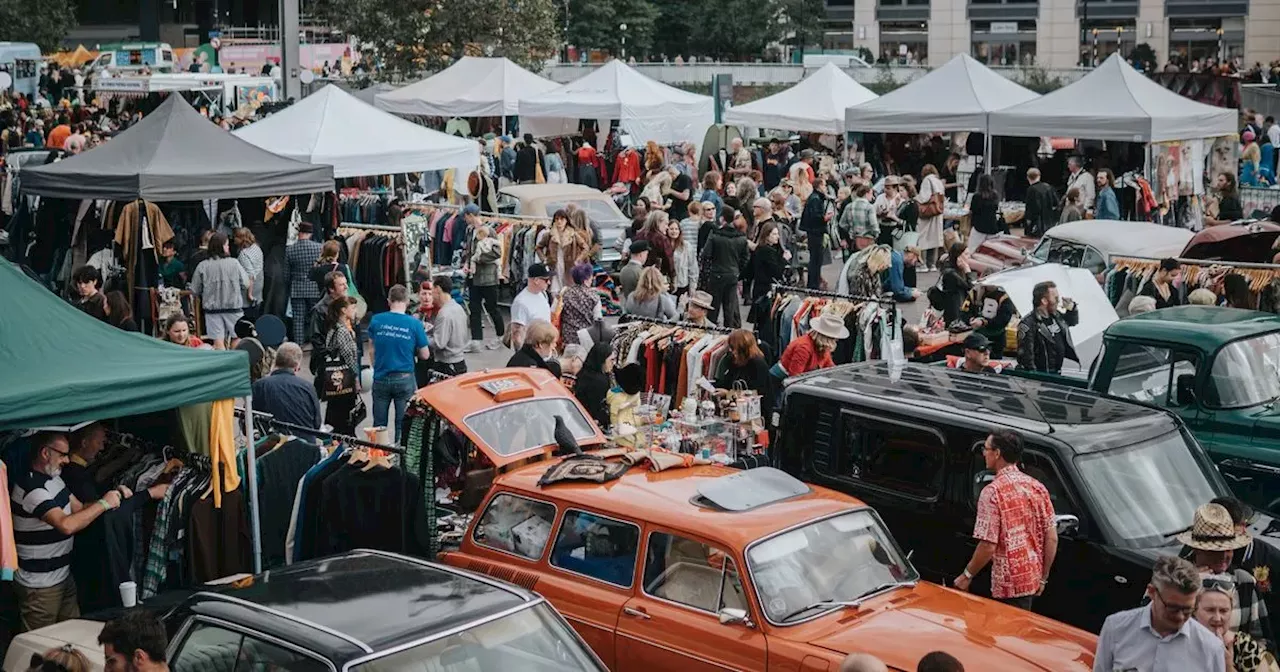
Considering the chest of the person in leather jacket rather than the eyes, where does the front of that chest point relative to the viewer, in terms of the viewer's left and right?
facing the viewer and to the right of the viewer

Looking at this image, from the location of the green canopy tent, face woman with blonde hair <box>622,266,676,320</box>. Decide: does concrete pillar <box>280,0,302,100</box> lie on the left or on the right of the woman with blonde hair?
left

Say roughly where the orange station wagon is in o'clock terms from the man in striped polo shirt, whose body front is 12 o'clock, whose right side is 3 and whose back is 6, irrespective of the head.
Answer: The orange station wagon is roughly at 1 o'clock from the man in striped polo shirt.

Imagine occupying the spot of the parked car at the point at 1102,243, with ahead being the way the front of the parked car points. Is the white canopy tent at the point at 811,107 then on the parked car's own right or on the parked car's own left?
on the parked car's own right

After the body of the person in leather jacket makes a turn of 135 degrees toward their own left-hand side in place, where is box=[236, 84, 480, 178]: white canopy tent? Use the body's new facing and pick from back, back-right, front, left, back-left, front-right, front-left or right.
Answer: front-left

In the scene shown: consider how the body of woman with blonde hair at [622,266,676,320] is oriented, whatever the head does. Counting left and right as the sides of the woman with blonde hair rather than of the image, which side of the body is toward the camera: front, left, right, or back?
back

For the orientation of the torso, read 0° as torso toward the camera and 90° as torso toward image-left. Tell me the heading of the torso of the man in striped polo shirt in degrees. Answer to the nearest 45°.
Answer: approximately 270°

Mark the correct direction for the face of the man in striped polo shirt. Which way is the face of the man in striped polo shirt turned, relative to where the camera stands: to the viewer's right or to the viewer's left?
to the viewer's right

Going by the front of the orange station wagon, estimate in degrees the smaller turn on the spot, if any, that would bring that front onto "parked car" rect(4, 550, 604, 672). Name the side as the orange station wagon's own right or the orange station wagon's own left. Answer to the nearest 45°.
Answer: approximately 90° to the orange station wagon's own right
